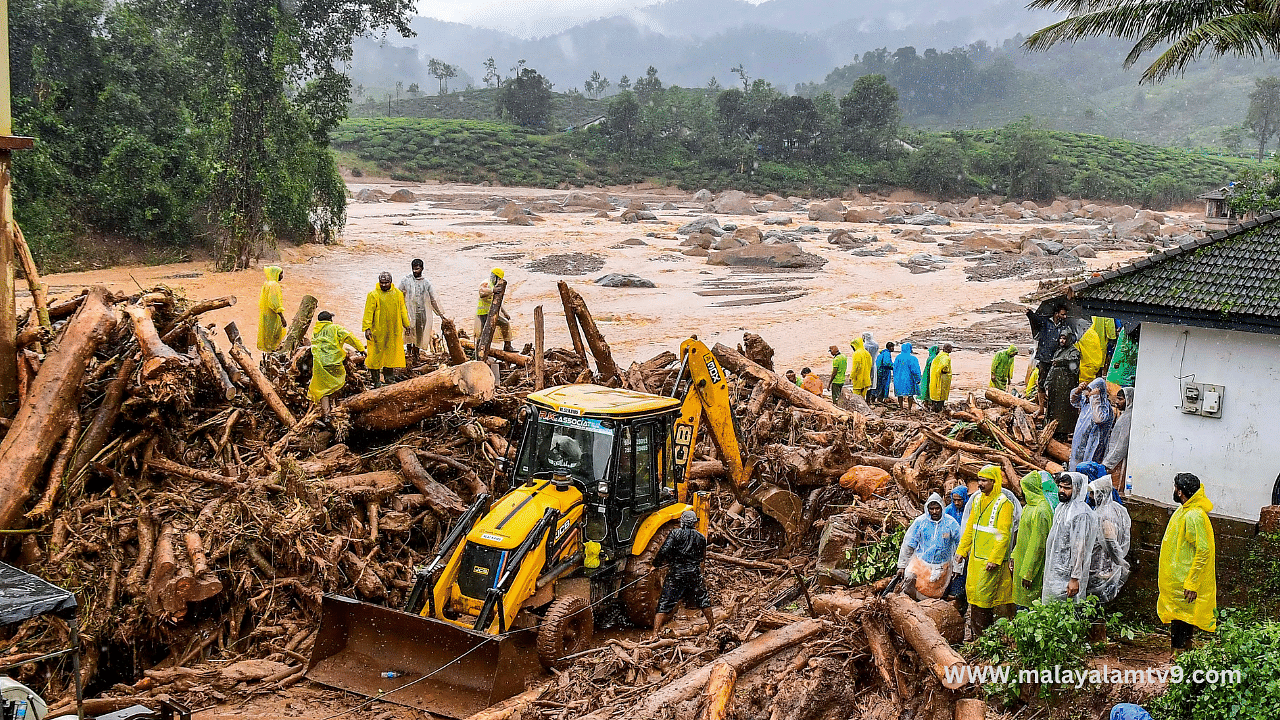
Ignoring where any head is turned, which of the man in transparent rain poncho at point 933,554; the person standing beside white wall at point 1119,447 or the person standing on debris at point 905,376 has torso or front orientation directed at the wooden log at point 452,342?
the person standing beside white wall at point 1119,447

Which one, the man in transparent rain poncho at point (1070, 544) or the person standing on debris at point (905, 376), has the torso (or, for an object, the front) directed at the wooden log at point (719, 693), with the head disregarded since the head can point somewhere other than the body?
the man in transparent rain poncho

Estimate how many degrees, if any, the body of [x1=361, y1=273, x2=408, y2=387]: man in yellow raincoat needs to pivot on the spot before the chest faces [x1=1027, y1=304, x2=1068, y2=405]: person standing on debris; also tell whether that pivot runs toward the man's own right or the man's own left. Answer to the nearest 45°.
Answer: approximately 90° to the man's own left

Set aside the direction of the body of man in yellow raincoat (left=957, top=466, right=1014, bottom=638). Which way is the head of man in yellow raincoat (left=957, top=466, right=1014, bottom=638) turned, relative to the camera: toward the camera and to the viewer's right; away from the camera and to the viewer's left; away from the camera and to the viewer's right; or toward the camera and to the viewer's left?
toward the camera and to the viewer's left

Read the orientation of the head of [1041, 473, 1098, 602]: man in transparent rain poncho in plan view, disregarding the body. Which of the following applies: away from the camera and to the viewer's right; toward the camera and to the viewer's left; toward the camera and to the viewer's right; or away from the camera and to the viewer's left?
toward the camera and to the viewer's left

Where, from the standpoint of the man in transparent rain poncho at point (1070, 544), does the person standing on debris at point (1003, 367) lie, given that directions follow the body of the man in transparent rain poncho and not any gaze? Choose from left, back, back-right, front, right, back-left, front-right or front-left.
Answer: back-right

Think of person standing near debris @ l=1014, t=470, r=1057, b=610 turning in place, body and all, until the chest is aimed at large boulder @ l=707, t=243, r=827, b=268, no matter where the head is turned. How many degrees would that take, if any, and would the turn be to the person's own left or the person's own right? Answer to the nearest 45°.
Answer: approximately 90° to the person's own right

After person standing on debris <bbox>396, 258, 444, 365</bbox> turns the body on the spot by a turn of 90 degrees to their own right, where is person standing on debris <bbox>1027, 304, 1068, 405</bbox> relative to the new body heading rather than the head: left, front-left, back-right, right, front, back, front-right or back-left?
back

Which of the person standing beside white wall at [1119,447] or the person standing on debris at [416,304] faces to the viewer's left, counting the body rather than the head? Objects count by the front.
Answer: the person standing beside white wall at [1119,447]

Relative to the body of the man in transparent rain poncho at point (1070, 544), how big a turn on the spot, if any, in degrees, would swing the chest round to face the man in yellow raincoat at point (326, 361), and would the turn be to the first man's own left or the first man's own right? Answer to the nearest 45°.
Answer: approximately 45° to the first man's own right
